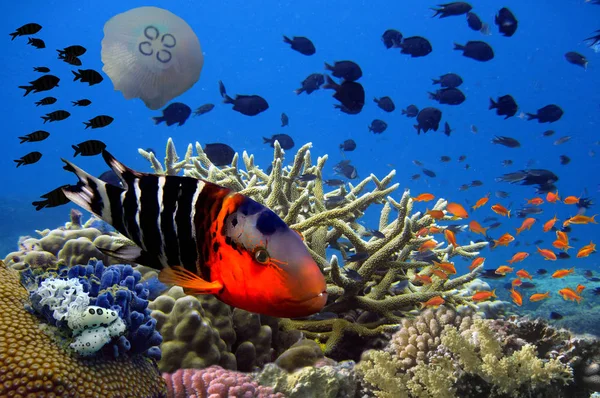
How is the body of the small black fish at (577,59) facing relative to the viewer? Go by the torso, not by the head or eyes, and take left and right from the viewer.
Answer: facing to the left of the viewer
